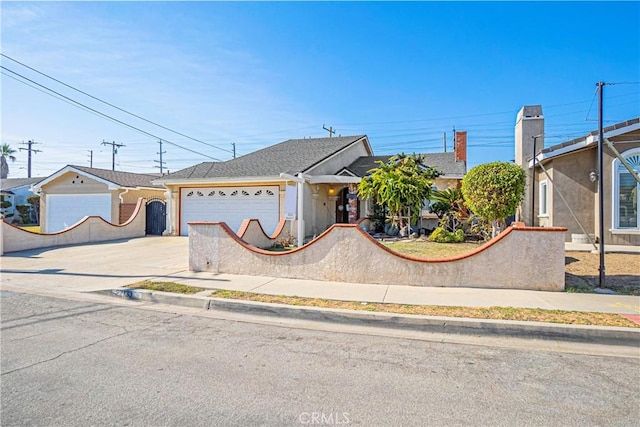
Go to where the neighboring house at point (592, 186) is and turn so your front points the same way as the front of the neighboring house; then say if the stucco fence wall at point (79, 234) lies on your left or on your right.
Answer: on your right

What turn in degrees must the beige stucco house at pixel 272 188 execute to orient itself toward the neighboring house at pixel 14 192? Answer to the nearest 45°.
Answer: approximately 135° to its right

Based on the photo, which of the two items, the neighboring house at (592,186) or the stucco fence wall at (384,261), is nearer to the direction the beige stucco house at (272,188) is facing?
the stucco fence wall

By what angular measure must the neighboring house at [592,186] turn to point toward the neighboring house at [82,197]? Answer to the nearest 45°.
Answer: approximately 90° to its right

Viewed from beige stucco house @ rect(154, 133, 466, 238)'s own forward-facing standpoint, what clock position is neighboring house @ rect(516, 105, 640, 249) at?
The neighboring house is roughly at 10 o'clock from the beige stucco house.

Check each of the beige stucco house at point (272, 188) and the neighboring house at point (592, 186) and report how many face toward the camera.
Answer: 2

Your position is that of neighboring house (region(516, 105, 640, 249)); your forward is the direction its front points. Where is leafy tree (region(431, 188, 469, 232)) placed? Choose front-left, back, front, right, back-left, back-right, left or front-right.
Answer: right

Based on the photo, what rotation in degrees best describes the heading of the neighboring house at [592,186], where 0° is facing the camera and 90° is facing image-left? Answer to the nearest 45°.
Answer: approximately 0°

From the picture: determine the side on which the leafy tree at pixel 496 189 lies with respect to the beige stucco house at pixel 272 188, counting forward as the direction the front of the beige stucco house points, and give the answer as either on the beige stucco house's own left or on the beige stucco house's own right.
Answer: on the beige stucco house's own left
